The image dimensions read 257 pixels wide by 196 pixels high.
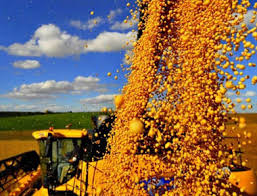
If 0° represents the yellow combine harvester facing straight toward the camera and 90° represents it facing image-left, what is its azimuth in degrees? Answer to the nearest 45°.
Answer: approximately 90°
